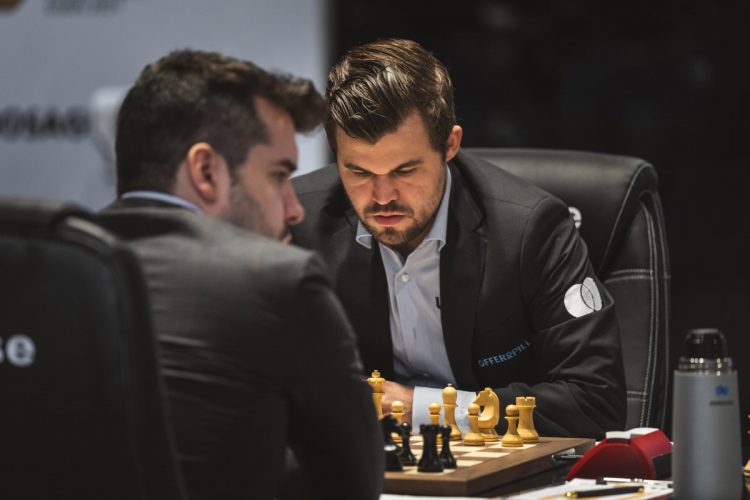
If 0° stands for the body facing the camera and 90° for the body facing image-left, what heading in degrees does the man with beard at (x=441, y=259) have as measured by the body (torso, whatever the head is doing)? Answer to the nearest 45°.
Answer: approximately 45°

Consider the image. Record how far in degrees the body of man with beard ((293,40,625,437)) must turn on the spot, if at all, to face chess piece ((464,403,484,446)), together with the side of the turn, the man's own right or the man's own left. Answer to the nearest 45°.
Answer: approximately 45° to the man's own left

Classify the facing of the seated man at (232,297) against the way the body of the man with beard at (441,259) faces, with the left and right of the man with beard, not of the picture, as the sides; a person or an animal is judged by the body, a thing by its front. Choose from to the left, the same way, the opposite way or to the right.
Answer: the opposite way

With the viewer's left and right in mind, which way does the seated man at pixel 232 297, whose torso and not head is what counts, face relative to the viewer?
facing away from the viewer and to the right of the viewer

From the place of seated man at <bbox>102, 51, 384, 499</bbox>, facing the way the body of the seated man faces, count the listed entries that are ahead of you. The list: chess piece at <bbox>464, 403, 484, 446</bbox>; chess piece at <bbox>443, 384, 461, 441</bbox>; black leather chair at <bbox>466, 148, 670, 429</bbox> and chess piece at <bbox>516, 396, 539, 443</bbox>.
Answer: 4
